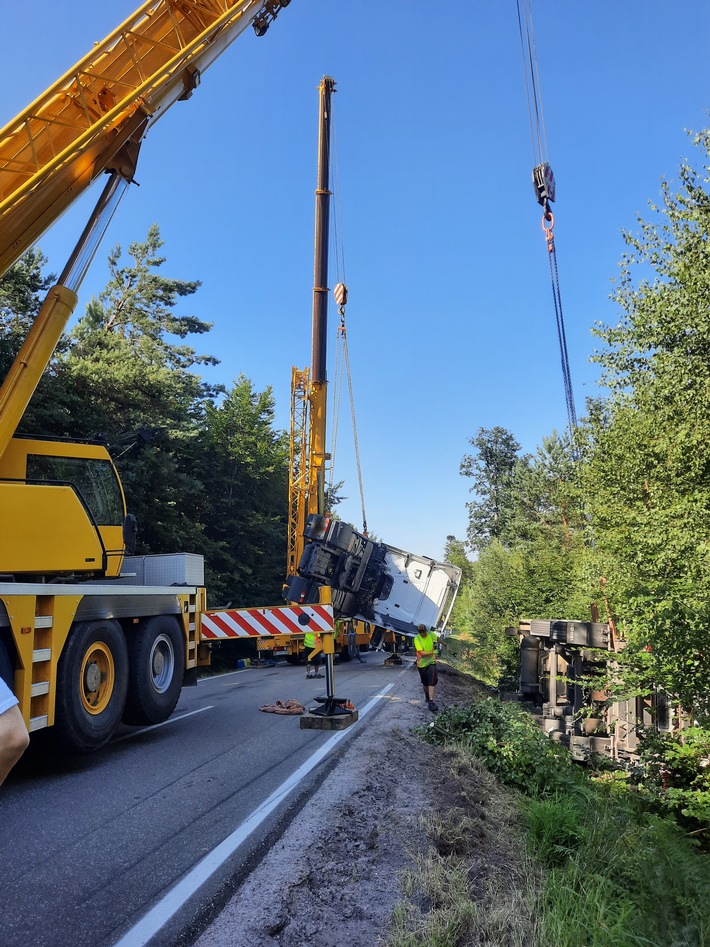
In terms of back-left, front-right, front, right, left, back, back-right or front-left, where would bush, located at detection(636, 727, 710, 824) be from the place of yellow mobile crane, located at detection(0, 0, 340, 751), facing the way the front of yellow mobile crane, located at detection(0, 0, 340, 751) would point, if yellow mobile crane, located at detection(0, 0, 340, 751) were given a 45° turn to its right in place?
back

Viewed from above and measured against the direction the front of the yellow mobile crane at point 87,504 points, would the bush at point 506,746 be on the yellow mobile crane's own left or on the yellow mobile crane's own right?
on the yellow mobile crane's own left

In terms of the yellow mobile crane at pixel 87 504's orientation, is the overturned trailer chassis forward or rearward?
rearward
